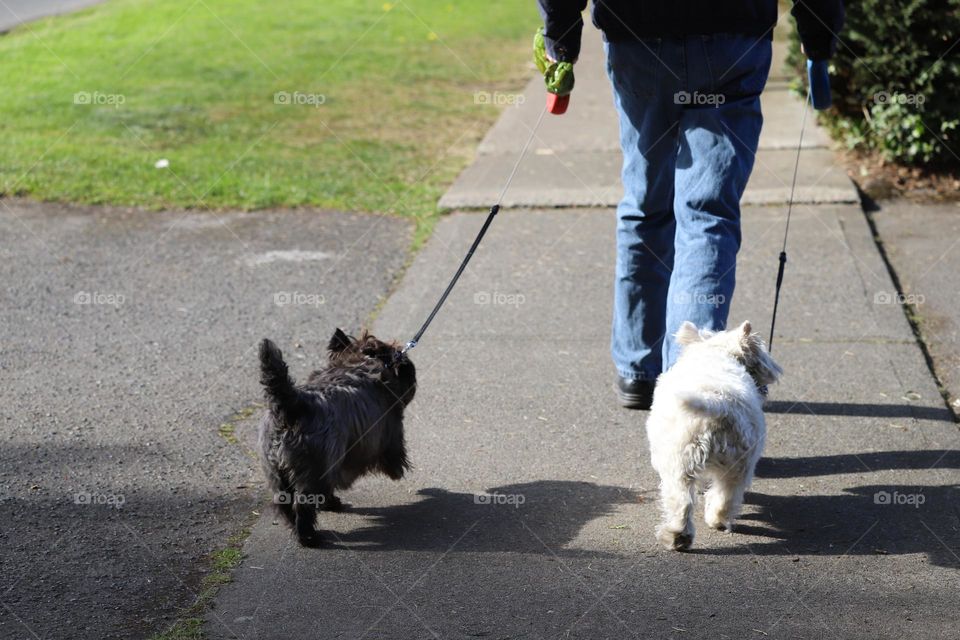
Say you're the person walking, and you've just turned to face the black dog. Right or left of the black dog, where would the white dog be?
left

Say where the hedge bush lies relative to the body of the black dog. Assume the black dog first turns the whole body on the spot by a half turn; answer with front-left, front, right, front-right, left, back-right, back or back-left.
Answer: back

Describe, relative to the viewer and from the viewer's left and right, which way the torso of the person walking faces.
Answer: facing away from the viewer

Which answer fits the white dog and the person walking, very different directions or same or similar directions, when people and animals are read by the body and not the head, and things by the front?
same or similar directions

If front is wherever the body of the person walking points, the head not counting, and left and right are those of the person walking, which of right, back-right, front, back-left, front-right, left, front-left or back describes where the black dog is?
back-left

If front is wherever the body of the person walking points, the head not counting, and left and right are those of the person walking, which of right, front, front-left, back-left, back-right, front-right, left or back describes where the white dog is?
back

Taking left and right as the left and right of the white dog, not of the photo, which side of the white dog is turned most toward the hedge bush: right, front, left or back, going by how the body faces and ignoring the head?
front

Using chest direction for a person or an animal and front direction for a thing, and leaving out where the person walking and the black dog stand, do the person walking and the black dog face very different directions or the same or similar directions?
same or similar directions

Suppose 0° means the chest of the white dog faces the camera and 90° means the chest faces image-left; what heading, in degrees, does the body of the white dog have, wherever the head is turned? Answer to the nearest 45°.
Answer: approximately 180°

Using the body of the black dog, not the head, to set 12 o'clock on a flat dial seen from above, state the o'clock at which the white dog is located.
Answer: The white dog is roughly at 2 o'clock from the black dog.

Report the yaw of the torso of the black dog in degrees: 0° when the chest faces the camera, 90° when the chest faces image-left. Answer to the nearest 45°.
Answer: approximately 225°

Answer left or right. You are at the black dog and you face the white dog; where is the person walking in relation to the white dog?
left

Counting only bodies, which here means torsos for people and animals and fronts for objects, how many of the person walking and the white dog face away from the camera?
2

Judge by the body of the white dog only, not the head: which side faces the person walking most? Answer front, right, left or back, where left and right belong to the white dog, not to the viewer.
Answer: front
